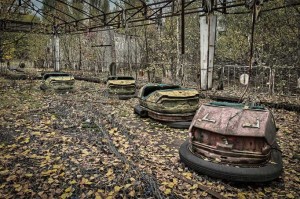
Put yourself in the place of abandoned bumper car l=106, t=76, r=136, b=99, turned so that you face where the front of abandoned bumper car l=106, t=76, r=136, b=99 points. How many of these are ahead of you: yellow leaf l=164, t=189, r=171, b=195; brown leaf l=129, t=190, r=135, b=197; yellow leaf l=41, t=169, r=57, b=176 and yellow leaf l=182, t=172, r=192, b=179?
4

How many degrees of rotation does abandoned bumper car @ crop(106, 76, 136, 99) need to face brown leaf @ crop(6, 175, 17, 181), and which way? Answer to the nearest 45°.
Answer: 0° — it already faces it

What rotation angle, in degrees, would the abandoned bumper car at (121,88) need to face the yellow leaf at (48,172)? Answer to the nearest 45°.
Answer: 0° — it already faces it

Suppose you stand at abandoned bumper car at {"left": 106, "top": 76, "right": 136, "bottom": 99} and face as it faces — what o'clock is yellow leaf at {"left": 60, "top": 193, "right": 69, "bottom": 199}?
The yellow leaf is roughly at 12 o'clock from the abandoned bumper car.

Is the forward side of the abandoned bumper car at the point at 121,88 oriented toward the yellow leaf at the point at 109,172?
yes

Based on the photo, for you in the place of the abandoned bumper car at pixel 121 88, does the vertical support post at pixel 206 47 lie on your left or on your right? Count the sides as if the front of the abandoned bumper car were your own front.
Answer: on your left

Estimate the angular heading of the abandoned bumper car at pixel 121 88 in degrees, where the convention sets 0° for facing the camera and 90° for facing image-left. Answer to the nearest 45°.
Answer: approximately 0°
